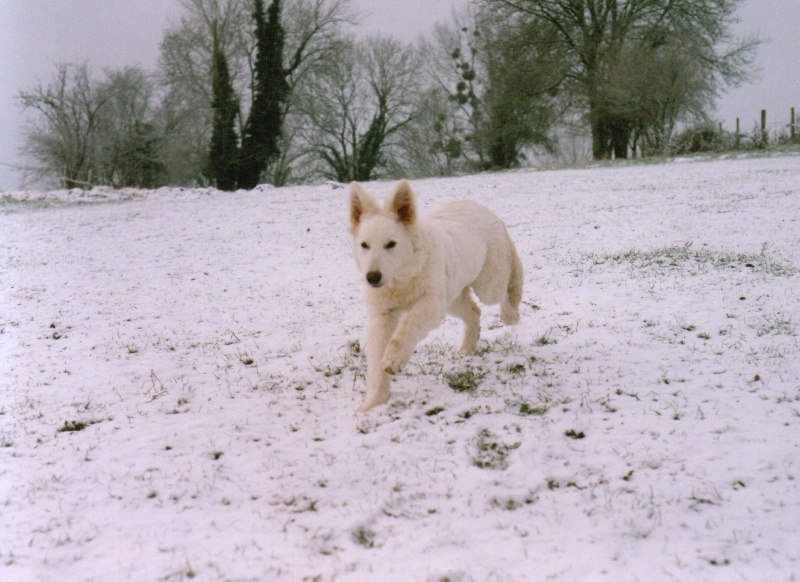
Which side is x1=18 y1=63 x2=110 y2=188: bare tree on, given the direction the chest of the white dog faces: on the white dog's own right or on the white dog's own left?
on the white dog's own right

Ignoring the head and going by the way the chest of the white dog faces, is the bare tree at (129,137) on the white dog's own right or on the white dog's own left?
on the white dog's own right

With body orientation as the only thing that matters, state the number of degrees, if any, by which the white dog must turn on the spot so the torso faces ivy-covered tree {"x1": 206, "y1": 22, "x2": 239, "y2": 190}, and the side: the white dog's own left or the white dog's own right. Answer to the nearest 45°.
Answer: approximately 135° to the white dog's own right

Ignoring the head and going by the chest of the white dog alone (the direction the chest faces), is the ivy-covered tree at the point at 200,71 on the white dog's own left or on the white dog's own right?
on the white dog's own right

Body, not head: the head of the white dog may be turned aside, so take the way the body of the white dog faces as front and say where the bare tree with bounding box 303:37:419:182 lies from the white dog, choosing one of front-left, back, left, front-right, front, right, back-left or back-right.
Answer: back-right

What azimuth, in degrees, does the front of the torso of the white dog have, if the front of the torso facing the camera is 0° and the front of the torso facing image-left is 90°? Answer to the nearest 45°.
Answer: approximately 45°

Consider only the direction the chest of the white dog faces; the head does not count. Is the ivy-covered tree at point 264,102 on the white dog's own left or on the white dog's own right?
on the white dog's own right

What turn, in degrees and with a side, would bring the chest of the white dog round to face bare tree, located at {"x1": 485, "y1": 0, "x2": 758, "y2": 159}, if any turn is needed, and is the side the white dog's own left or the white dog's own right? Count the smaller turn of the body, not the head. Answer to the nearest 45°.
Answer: approximately 135° to the white dog's own right

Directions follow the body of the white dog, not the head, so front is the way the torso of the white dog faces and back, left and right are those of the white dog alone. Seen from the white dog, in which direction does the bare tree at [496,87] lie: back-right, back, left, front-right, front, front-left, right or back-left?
back-right
